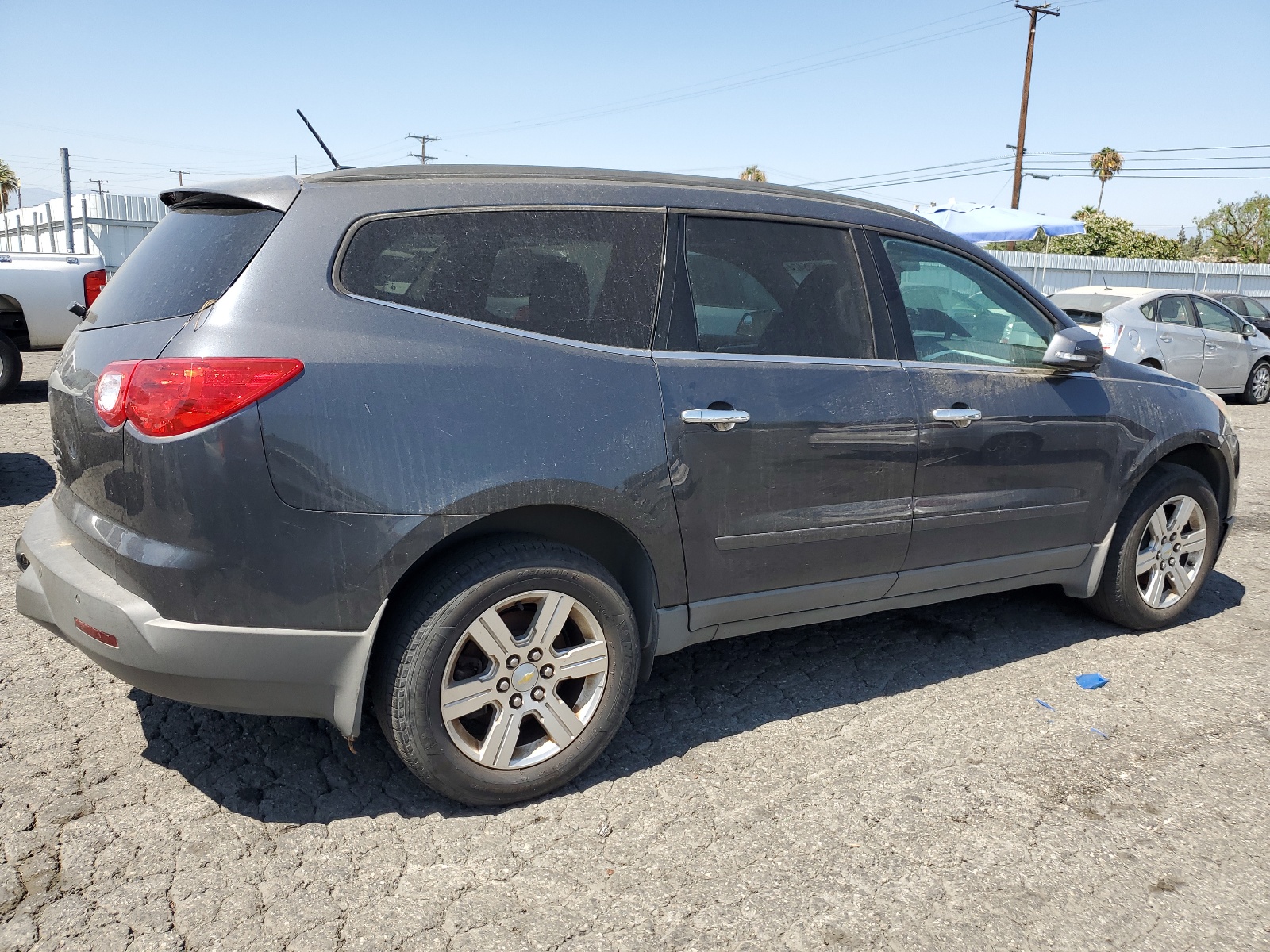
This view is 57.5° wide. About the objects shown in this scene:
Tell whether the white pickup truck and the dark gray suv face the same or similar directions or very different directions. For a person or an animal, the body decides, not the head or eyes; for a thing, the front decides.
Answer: very different directions

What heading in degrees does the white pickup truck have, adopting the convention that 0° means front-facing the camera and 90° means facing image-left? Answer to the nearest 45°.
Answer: approximately 90°

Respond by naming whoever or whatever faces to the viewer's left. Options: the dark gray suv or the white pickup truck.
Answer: the white pickup truck

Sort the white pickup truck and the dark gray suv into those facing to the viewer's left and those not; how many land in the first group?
1

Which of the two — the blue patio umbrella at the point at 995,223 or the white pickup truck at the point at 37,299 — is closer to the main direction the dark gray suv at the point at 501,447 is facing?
the blue patio umbrella

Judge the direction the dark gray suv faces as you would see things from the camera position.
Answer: facing away from the viewer and to the right of the viewer

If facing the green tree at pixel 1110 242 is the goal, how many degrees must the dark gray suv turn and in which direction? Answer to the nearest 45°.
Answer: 0° — it already faces it

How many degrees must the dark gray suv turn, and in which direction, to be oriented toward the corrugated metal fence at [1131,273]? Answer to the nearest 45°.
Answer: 0° — it already faces it

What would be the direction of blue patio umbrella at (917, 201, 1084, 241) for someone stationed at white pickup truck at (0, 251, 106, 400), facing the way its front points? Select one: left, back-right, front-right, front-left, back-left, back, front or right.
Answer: back

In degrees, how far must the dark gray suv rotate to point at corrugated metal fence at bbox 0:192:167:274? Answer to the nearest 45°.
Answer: approximately 90° to its left

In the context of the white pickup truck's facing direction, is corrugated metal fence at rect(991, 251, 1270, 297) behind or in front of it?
behind
